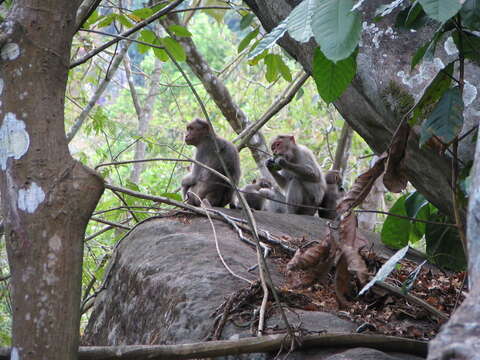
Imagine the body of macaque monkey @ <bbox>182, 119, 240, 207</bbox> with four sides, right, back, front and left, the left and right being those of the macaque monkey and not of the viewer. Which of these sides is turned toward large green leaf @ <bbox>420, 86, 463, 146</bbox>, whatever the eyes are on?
left

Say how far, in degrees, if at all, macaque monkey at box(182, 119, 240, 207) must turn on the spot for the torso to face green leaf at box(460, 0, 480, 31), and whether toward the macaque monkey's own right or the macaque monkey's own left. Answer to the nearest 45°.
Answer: approximately 90° to the macaque monkey's own left

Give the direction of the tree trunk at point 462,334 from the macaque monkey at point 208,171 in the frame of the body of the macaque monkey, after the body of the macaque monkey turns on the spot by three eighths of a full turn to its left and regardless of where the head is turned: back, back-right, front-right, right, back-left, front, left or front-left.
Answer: front-right

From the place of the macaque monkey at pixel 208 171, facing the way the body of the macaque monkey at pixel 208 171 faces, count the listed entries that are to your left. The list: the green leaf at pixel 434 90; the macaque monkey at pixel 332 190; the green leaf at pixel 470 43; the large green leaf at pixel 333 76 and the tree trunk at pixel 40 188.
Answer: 4

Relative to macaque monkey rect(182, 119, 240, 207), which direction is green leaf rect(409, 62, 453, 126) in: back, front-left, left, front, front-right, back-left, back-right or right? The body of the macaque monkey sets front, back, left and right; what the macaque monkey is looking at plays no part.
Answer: left

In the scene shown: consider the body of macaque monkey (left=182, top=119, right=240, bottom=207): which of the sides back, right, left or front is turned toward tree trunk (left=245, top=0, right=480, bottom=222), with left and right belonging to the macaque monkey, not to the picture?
back

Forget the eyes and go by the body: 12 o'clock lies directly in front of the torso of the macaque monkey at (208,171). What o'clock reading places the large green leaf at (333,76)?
The large green leaf is roughly at 9 o'clock from the macaque monkey.

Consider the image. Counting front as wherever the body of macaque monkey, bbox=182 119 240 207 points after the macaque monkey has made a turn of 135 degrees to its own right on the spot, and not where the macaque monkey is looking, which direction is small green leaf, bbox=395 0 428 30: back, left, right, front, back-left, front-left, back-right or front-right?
back-right

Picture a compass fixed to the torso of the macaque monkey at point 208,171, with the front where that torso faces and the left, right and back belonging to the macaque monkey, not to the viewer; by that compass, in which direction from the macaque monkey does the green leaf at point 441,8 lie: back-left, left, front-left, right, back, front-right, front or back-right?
left

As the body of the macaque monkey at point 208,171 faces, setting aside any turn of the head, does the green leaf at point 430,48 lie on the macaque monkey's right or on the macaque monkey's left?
on the macaque monkey's left
